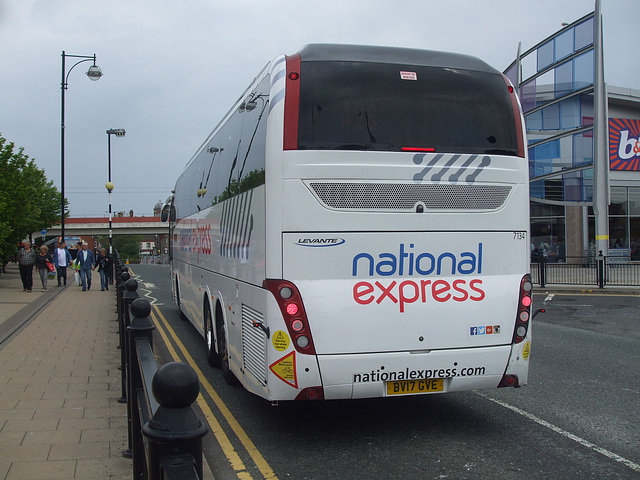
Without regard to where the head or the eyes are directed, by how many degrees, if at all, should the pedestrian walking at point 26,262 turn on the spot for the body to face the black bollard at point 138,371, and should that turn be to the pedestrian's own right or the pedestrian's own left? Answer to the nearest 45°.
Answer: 0° — they already face it

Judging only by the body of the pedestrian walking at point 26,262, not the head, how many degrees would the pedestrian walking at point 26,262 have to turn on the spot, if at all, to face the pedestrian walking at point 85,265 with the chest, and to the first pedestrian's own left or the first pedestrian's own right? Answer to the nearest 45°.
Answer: approximately 135° to the first pedestrian's own left

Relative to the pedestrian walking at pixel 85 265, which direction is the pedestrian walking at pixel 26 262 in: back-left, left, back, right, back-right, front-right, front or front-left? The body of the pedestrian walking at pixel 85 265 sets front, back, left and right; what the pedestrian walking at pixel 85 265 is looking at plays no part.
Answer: front-right

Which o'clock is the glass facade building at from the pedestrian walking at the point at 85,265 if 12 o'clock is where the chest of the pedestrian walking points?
The glass facade building is roughly at 9 o'clock from the pedestrian walking.

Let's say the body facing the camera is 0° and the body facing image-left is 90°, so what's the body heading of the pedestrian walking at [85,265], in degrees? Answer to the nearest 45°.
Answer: approximately 0°

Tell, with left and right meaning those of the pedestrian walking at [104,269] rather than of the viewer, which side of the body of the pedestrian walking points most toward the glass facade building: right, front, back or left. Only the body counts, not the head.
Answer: left

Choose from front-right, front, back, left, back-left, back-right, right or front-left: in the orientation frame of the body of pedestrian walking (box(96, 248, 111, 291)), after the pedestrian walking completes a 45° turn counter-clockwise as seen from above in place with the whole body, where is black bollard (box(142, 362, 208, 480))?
front-right

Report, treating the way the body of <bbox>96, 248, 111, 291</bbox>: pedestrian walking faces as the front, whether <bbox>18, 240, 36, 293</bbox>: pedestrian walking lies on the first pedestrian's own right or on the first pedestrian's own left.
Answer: on the first pedestrian's own right
